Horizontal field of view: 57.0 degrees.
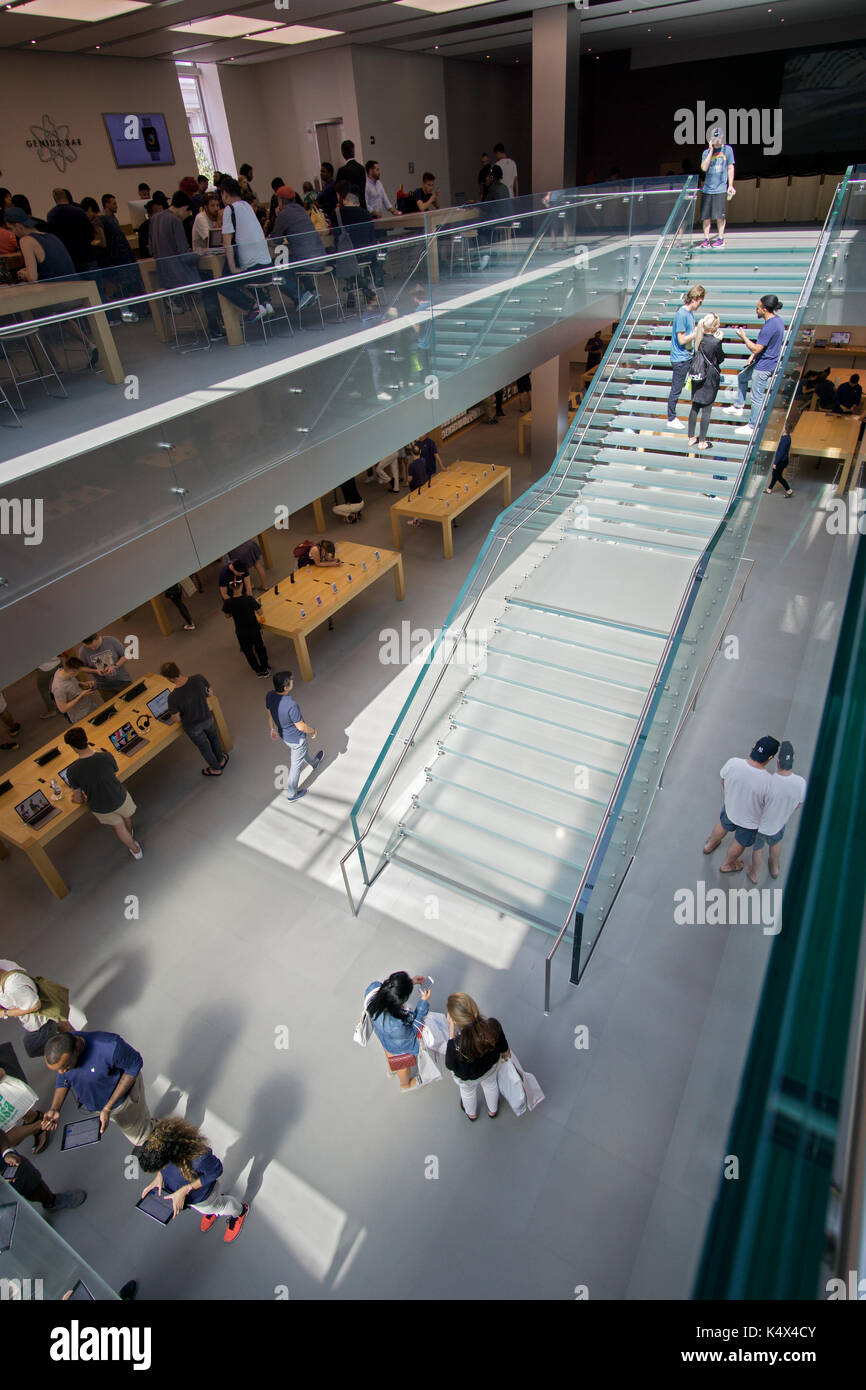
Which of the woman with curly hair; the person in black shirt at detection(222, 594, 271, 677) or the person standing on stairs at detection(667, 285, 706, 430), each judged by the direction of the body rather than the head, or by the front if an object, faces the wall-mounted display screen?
the person in black shirt

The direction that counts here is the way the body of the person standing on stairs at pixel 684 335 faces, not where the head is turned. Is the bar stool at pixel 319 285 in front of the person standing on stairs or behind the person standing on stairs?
behind

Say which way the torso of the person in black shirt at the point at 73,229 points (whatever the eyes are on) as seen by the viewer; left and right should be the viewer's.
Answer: facing away from the viewer and to the left of the viewer

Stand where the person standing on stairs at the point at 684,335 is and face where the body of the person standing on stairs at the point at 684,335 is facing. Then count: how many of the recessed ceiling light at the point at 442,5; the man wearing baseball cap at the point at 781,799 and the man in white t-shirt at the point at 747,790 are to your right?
2

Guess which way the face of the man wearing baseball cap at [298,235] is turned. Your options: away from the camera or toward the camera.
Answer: away from the camera

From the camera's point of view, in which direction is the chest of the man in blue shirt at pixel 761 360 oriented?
to the viewer's left

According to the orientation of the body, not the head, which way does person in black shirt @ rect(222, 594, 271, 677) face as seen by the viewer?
away from the camera

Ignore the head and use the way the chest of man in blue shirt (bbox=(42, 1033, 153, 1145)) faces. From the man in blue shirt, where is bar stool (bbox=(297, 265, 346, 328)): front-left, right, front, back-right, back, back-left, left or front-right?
back
